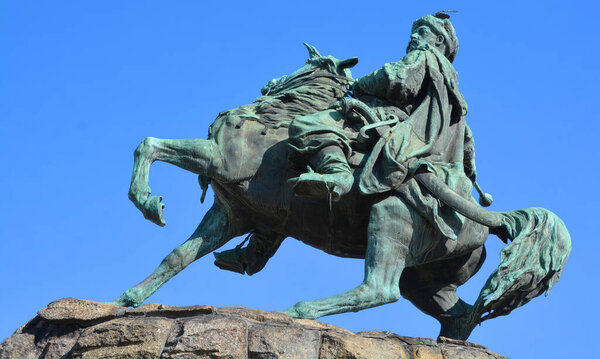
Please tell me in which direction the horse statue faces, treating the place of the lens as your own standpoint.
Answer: facing to the left of the viewer

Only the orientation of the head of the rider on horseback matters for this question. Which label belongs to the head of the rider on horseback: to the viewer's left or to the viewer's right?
to the viewer's left

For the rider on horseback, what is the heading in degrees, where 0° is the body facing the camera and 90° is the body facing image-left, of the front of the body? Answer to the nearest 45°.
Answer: approximately 90°
